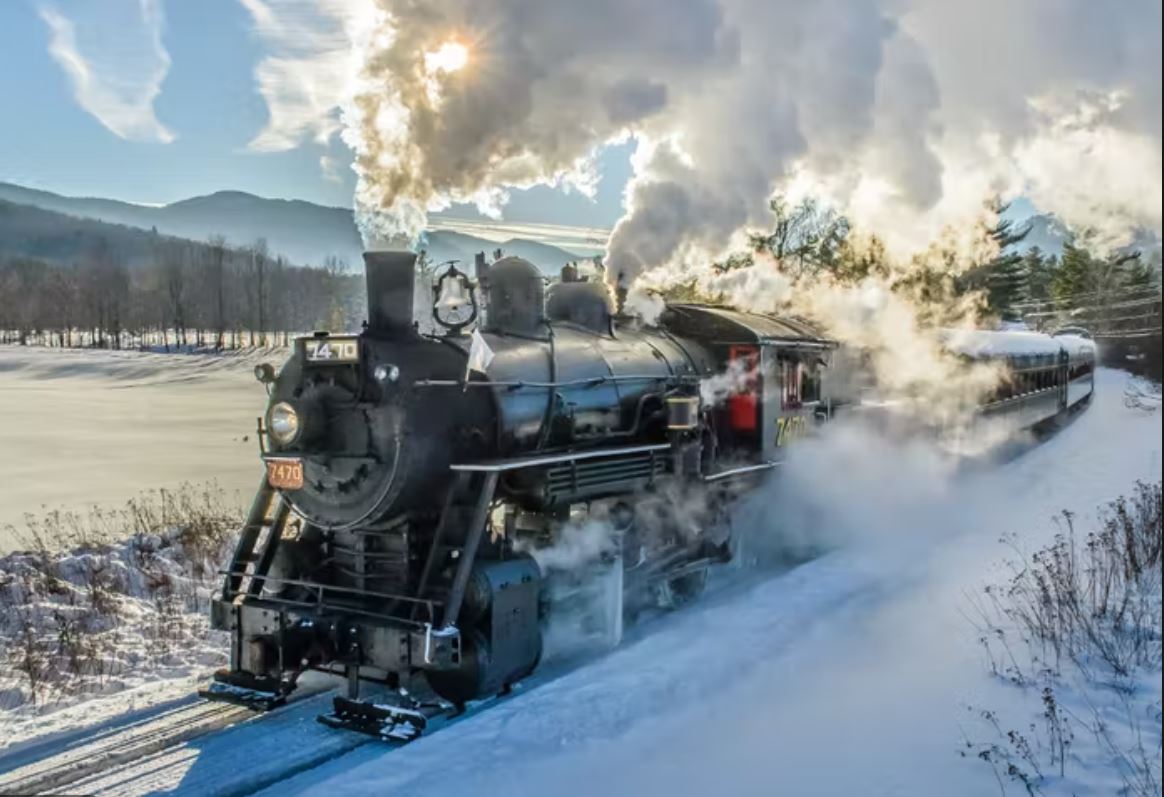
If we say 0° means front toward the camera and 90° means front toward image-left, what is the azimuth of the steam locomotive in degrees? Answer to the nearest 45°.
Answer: approximately 45°

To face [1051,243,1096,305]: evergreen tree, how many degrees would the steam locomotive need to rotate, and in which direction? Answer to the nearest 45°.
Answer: approximately 180°

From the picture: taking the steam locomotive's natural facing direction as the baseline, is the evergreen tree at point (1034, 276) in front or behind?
behind
